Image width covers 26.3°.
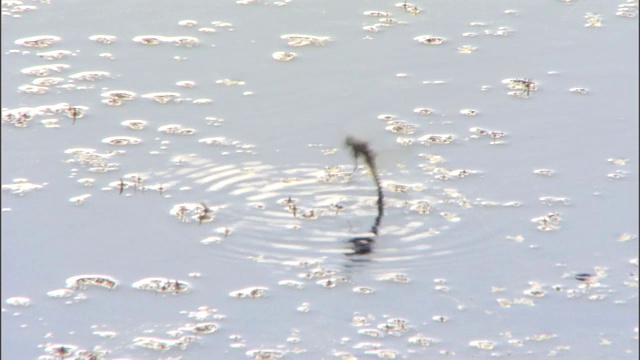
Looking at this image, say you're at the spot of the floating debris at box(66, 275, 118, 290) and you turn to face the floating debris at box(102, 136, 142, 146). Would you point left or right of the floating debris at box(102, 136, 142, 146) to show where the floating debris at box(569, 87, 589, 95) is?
right

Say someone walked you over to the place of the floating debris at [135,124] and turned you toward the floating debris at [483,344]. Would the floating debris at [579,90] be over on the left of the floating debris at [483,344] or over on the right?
left
